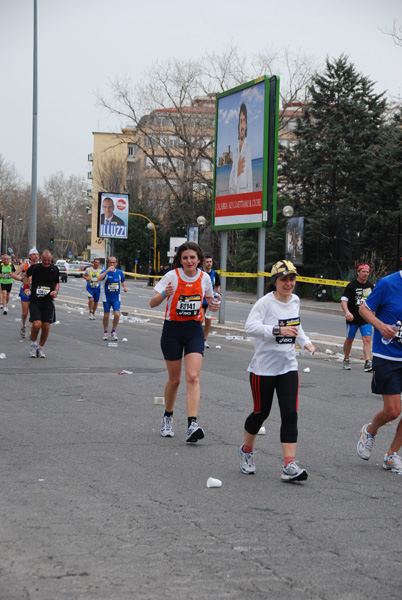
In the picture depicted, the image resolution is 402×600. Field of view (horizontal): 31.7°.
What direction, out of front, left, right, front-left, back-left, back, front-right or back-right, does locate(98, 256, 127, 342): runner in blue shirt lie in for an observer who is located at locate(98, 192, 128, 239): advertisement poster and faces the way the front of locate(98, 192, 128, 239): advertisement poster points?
front

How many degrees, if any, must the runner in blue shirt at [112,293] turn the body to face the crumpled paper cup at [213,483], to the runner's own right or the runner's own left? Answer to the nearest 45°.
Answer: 0° — they already face it

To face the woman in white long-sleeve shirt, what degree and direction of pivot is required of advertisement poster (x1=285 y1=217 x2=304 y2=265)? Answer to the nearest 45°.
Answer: approximately 45° to its left

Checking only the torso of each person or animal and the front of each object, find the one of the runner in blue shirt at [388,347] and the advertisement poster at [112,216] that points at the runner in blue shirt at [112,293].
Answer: the advertisement poster

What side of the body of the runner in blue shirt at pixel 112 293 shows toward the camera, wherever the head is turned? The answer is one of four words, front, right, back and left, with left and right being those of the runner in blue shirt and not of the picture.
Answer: front

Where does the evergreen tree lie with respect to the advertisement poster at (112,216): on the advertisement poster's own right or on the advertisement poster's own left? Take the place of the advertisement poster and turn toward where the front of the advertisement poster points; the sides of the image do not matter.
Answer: on the advertisement poster's own left

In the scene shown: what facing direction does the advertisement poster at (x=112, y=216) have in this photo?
toward the camera

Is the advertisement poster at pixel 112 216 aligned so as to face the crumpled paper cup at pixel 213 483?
yes

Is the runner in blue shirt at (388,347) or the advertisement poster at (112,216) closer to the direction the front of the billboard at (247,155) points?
the runner in blue shirt

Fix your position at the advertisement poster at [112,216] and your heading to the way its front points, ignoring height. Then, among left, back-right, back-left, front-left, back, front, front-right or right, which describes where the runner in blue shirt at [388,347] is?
front

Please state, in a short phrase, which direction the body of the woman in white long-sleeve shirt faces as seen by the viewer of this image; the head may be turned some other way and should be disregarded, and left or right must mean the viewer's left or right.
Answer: facing the viewer and to the right of the viewer

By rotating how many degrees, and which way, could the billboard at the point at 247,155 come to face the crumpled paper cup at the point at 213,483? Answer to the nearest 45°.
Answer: approximately 45° to its left

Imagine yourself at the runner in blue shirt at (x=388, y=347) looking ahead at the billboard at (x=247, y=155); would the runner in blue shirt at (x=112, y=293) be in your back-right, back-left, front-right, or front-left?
front-left

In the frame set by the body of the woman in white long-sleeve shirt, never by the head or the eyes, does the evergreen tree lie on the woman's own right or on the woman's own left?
on the woman's own left

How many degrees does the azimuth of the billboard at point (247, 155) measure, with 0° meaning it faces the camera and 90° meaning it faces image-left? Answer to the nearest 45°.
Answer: approximately 45°
